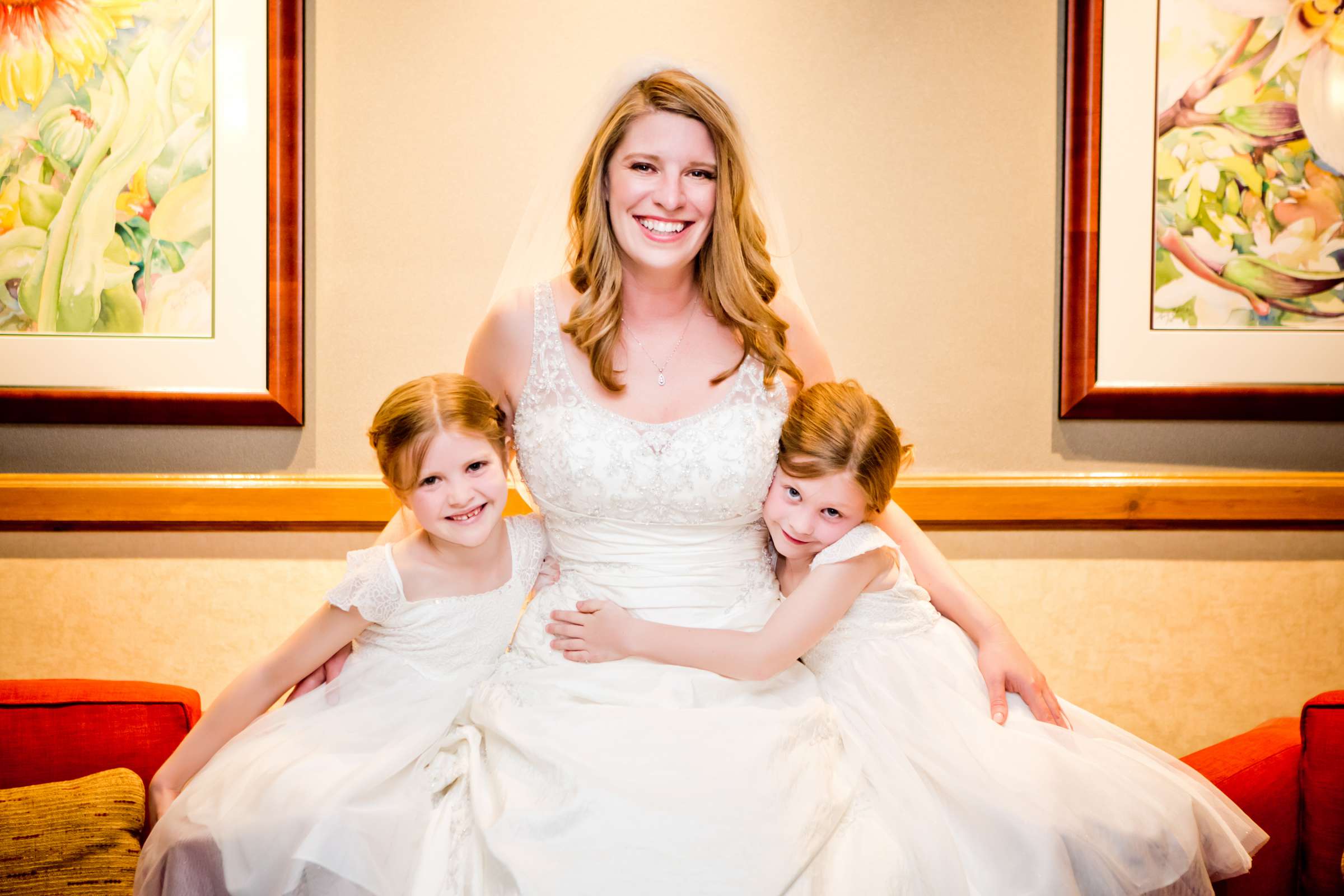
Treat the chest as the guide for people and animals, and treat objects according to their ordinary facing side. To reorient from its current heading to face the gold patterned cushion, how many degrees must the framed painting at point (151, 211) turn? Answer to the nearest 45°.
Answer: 0° — it already faces it

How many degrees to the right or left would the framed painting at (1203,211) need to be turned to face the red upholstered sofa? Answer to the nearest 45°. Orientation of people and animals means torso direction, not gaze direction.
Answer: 0° — it already faces it

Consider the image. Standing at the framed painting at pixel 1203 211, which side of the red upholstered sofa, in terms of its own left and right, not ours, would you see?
back

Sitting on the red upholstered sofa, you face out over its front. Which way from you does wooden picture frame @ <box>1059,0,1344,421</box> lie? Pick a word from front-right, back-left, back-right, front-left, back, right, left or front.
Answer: back

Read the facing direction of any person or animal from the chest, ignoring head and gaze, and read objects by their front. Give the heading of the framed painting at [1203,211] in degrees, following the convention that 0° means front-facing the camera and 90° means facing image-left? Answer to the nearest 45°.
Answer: approximately 0°

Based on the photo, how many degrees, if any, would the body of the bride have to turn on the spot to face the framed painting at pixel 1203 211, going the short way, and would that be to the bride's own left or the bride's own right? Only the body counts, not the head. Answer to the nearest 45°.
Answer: approximately 135° to the bride's own left

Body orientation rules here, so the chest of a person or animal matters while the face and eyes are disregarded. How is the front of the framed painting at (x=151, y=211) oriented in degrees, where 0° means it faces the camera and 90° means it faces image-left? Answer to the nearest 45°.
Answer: approximately 0°
